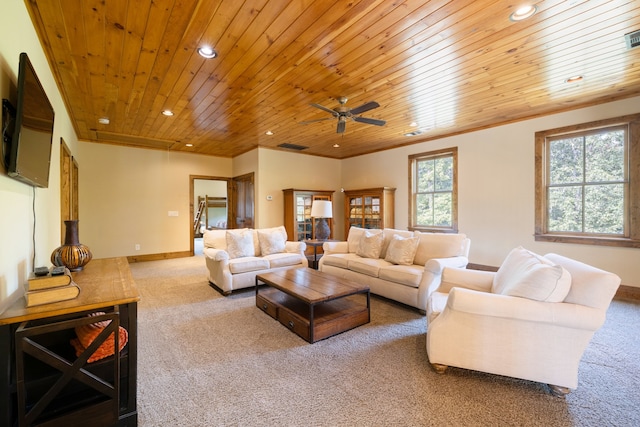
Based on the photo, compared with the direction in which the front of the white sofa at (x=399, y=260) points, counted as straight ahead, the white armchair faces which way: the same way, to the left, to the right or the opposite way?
to the right

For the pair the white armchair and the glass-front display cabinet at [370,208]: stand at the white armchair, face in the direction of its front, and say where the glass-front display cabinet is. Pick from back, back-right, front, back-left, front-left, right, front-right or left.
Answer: front-right

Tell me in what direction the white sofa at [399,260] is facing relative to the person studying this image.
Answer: facing the viewer and to the left of the viewer

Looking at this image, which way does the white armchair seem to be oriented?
to the viewer's left

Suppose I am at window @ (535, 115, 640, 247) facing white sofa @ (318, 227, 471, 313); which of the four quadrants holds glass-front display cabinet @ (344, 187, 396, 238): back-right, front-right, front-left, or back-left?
front-right

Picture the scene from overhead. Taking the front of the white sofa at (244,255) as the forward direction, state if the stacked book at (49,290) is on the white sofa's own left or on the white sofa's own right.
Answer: on the white sofa's own right

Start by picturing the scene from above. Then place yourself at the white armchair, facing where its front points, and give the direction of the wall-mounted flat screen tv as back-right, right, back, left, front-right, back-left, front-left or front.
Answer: front-left

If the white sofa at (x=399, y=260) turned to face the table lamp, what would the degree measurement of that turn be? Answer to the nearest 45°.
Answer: approximately 90° to its right

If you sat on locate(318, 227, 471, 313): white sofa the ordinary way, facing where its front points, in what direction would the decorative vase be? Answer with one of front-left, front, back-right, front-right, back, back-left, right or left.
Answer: front

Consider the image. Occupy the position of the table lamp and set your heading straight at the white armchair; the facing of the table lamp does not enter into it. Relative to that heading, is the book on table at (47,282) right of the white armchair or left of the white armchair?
right

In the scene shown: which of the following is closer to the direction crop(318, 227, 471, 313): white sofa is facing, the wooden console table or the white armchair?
the wooden console table

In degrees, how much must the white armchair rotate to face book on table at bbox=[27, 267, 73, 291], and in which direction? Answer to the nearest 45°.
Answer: approximately 45° to its left

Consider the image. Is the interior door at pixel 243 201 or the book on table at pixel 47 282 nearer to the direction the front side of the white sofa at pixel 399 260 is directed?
the book on table

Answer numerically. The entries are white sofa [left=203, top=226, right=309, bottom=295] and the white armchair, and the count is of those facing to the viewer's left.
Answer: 1

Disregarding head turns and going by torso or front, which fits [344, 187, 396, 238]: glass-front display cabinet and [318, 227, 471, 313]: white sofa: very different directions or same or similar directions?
same or similar directions

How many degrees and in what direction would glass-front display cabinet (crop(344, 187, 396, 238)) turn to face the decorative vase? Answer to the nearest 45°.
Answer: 0° — it already faces it
